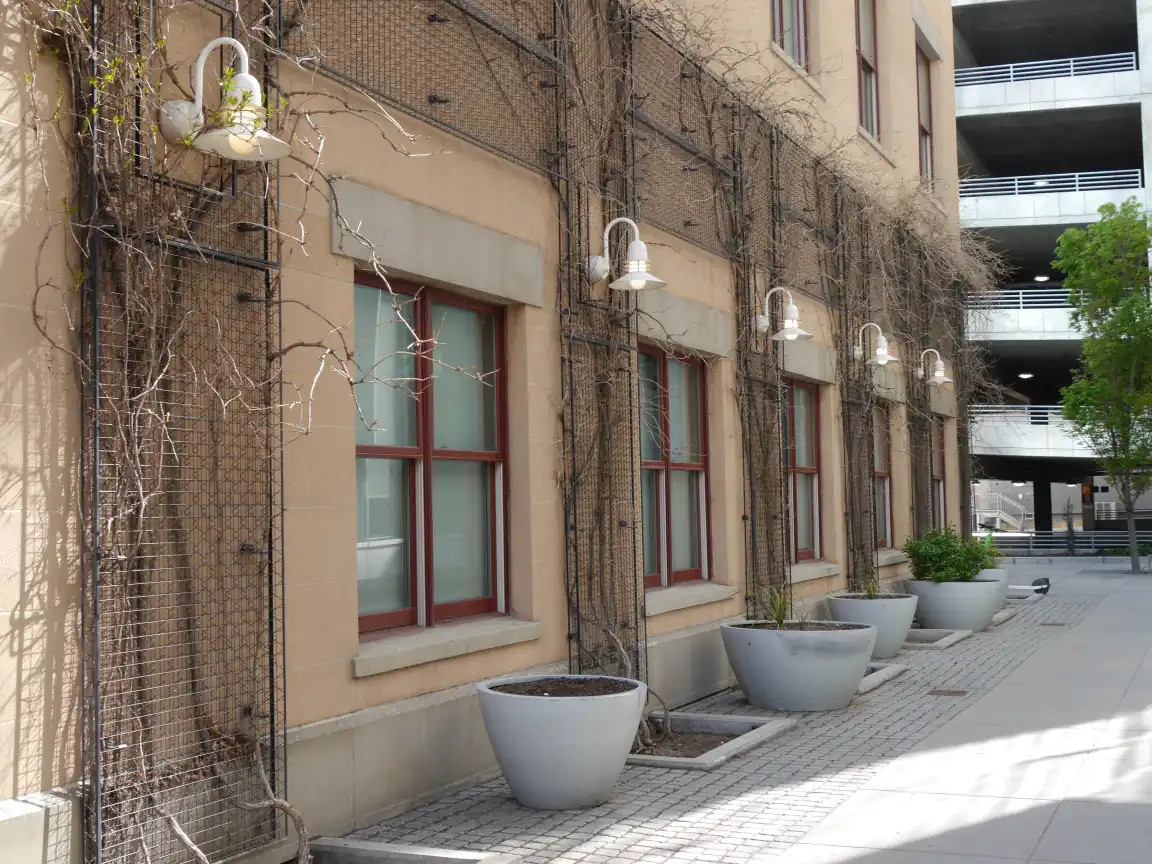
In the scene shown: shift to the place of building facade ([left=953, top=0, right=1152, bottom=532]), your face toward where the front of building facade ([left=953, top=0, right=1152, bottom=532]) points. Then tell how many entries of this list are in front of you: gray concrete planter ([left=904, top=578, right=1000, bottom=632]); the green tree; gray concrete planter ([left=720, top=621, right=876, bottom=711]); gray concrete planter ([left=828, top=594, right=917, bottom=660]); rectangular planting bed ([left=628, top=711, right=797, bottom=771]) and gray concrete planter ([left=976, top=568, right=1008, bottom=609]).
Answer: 6

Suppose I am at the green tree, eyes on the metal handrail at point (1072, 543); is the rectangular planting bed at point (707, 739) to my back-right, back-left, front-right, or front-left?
back-left

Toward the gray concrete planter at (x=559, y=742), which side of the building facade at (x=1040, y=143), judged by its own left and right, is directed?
front

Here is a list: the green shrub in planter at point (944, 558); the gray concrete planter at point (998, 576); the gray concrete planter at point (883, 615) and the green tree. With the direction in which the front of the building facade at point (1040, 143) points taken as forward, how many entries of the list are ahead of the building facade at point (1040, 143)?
4

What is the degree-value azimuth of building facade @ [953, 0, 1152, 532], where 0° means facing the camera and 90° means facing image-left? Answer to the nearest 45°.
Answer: approximately 0°

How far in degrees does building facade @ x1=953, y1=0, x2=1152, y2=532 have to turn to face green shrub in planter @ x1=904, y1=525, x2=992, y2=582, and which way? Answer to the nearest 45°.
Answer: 0° — it already faces it

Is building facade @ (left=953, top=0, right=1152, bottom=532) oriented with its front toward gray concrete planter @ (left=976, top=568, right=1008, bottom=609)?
yes

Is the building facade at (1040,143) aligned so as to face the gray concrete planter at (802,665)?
yes

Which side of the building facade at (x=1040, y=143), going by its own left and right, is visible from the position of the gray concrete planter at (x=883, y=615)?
front
